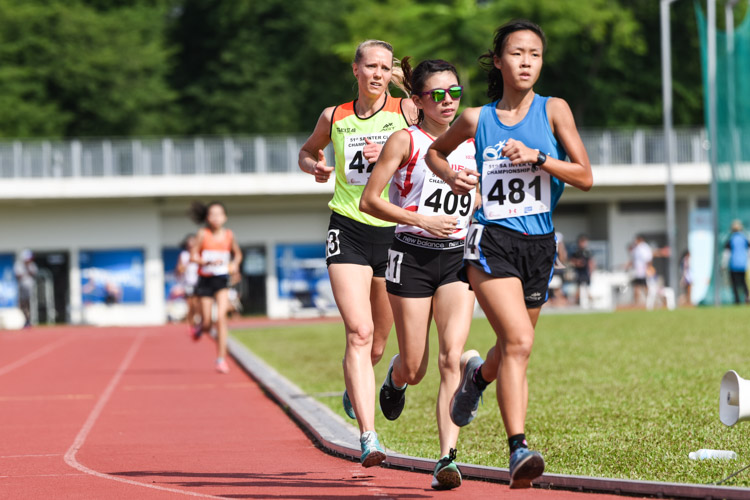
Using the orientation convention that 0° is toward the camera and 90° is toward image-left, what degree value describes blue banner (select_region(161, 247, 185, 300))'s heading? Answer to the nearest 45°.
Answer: approximately 0°

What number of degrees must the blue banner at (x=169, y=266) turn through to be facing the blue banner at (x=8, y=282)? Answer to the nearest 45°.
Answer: approximately 90° to its right

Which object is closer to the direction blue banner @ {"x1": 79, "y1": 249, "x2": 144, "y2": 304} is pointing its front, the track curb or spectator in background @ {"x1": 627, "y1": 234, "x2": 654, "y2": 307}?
the track curb

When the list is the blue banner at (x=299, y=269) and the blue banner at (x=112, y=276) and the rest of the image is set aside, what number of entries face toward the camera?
2

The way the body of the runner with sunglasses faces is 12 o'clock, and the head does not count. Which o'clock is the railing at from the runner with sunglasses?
The railing is roughly at 7 o'clock from the runner with sunglasses.

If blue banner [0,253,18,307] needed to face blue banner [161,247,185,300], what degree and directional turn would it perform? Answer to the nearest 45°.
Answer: approximately 90° to its left
